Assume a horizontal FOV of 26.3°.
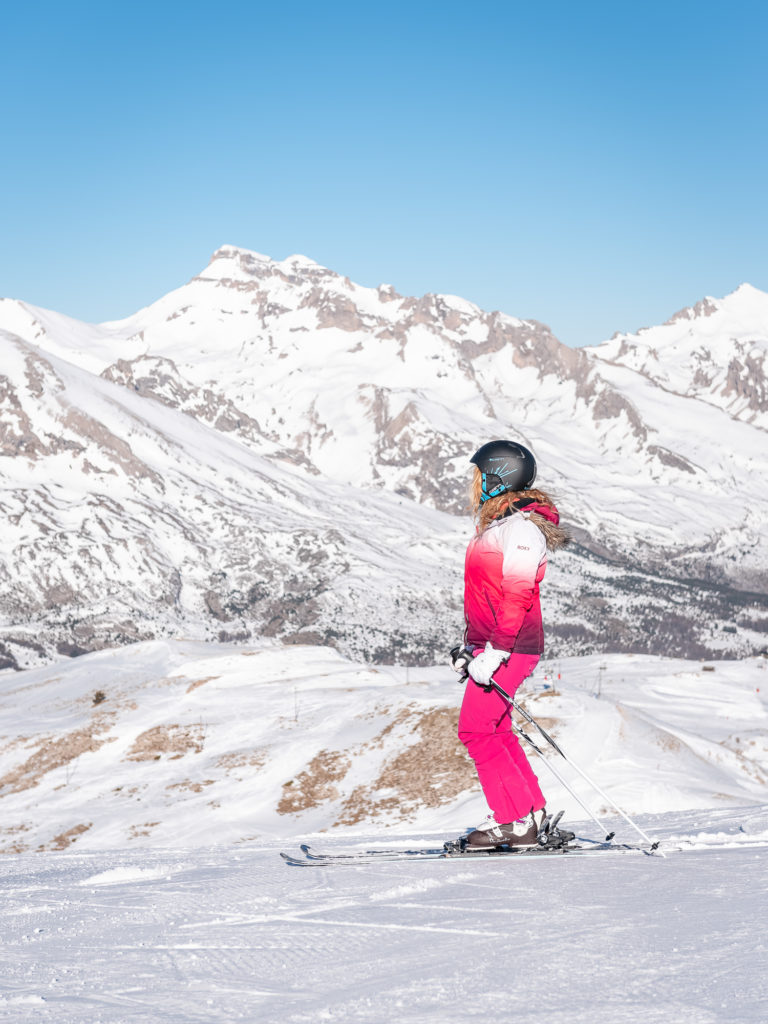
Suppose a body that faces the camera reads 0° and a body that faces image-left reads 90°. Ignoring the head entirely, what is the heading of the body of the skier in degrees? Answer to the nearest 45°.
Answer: approximately 90°

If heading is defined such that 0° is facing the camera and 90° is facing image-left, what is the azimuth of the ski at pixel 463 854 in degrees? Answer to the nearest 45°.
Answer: approximately 90°
